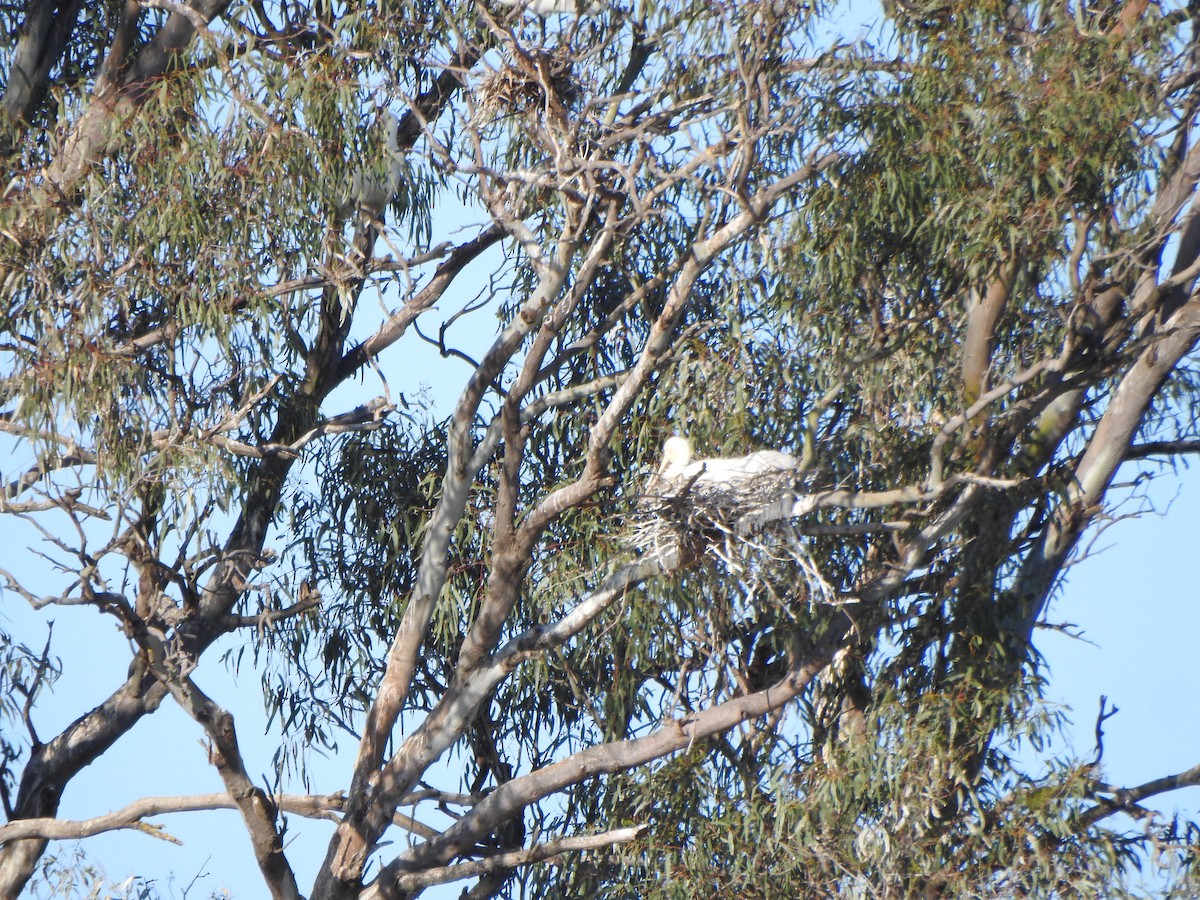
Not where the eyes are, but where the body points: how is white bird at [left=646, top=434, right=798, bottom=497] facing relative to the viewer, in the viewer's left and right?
facing to the left of the viewer
